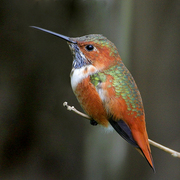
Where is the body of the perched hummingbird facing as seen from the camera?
to the viewer's left
